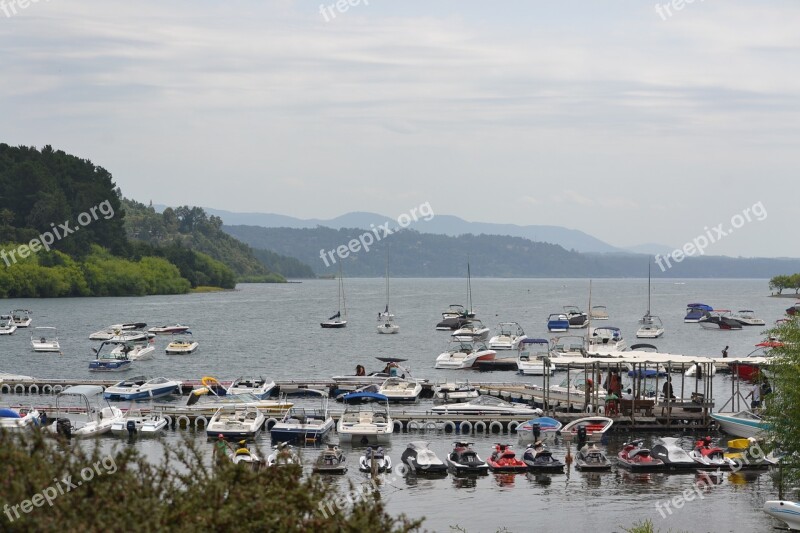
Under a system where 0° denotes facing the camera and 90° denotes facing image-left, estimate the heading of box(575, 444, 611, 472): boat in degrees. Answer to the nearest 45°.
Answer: approximately 180°

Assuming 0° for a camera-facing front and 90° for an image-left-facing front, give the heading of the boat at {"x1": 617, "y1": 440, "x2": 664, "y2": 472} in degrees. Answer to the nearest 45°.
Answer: approximately 135°

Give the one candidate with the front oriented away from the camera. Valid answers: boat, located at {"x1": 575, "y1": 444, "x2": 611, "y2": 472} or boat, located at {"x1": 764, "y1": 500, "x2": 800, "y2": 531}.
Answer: boat, located at {"x1": 575, "y1": 444, "x2": 611, "y2": 472}

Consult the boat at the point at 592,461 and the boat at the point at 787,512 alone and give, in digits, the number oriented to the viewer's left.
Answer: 1

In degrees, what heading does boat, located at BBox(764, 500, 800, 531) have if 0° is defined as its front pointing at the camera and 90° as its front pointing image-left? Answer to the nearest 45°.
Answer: approximately 90°

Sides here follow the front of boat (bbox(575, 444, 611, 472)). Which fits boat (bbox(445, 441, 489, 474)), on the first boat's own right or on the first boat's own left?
on the first boat's own left

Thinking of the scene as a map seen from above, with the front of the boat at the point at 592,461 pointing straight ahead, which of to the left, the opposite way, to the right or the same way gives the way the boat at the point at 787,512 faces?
to the left
